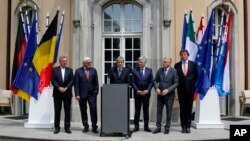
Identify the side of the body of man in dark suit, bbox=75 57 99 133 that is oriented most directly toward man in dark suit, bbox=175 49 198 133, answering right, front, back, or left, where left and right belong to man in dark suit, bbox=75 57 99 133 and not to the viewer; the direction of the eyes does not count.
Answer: left

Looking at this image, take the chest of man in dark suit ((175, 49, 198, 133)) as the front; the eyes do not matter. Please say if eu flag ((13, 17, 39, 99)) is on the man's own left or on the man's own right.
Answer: on the man's own right

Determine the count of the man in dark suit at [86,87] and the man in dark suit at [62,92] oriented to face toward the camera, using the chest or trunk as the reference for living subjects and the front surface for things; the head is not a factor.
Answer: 2

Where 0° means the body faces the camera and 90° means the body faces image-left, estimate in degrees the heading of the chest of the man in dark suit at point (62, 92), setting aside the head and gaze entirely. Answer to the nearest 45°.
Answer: approximately 0°

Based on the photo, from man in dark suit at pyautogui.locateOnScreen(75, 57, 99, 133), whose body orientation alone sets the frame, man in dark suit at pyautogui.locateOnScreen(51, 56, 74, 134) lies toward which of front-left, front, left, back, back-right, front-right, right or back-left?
right

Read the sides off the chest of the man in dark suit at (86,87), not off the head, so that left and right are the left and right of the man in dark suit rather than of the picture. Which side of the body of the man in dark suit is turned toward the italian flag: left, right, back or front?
left

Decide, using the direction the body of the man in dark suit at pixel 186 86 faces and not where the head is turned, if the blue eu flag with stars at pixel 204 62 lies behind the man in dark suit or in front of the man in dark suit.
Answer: behind
